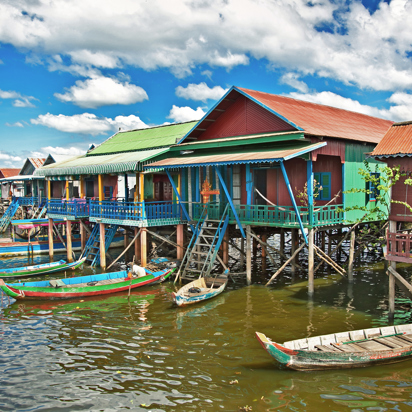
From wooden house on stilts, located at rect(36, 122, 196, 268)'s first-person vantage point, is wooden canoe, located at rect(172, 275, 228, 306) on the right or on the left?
on its left

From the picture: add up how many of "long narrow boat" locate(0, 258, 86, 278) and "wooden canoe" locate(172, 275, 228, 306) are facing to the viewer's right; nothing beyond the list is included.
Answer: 1

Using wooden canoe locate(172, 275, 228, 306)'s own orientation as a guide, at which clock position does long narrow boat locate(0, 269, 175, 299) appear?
The long narrow boat is roughly at 2 o'clock from the wooden canoe.

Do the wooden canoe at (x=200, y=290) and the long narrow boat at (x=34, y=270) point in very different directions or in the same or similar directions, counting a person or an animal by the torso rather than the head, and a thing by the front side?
very different directions

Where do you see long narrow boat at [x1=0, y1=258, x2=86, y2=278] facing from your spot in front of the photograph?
facing to the right of the viewer

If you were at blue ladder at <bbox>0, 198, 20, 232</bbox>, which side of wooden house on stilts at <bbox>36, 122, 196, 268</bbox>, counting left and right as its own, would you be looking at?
right

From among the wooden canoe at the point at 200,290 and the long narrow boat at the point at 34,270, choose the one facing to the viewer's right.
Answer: the long narrow boat

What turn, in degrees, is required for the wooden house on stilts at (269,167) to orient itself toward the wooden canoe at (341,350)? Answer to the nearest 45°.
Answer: approximately 45° to its left

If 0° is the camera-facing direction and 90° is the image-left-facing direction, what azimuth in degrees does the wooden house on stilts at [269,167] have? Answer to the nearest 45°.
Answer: approximately 45°

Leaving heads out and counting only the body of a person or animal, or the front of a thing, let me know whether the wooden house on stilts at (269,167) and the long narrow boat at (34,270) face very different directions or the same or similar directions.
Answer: very different directions
